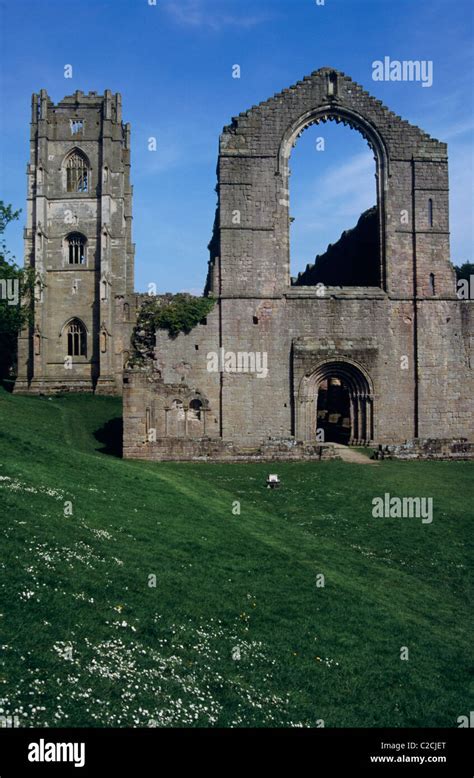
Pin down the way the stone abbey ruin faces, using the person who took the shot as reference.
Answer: facing the viewer
